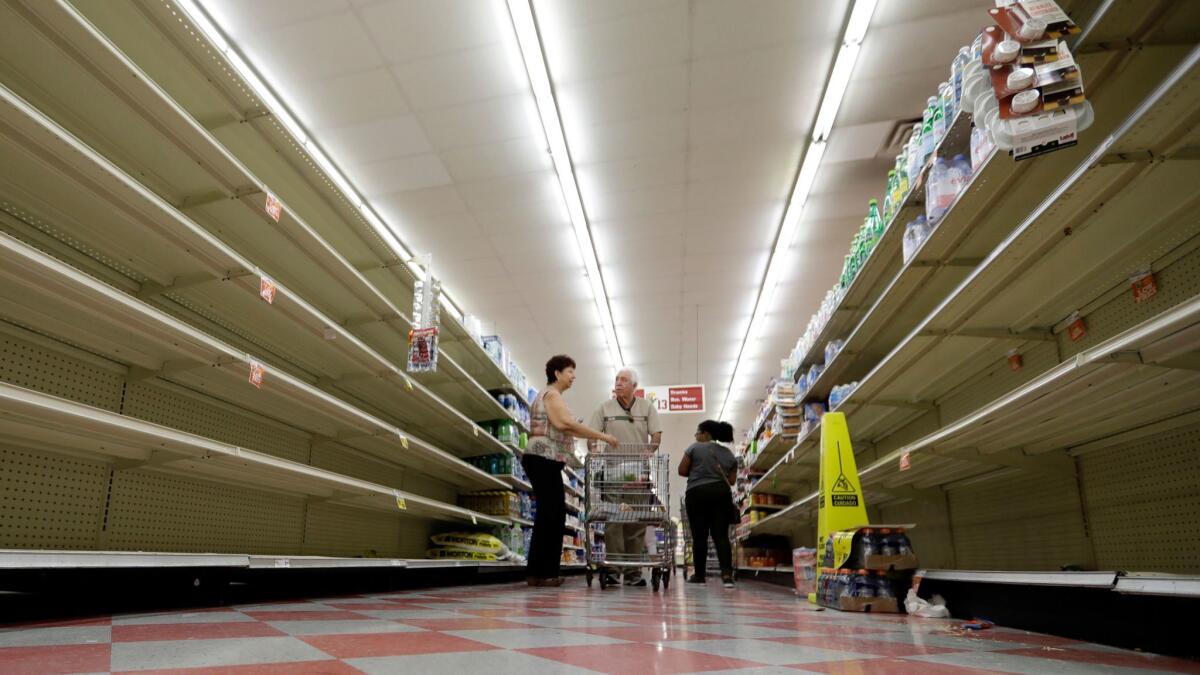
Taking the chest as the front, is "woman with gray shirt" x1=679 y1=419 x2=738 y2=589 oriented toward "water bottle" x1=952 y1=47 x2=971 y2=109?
no

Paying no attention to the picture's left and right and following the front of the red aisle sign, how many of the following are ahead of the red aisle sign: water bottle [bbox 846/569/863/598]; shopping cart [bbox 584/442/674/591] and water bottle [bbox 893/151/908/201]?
3

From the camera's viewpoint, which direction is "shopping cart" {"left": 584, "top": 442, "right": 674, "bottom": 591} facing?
toward the camera

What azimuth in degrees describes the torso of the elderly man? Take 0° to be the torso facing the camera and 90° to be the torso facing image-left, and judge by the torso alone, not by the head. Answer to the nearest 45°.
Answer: approximately 0°

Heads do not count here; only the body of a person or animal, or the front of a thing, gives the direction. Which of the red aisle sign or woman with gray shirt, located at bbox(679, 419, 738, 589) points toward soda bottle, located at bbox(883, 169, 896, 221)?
the red aisle sign

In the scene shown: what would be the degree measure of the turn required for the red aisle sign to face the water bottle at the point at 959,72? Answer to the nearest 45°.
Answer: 0° — it already faces it

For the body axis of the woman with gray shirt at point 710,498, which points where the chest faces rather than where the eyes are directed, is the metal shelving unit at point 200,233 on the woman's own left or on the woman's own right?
on the woman's own left

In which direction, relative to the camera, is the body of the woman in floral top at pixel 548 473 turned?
to the viewer's right

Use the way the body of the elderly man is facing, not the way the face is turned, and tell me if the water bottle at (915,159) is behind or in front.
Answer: in front

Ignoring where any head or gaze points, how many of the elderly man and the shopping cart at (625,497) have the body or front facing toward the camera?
2

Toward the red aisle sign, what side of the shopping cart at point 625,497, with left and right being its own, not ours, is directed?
back

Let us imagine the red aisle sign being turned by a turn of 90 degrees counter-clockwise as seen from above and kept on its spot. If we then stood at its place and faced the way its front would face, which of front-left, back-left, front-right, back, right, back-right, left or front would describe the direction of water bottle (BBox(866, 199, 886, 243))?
right

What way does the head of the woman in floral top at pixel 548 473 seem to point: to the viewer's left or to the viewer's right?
to the viewer's right

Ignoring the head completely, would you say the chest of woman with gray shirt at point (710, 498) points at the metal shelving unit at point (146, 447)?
no

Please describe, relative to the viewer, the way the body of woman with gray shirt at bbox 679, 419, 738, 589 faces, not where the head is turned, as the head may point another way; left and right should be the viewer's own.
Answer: facing away from the viewer and to the left of the viewer
